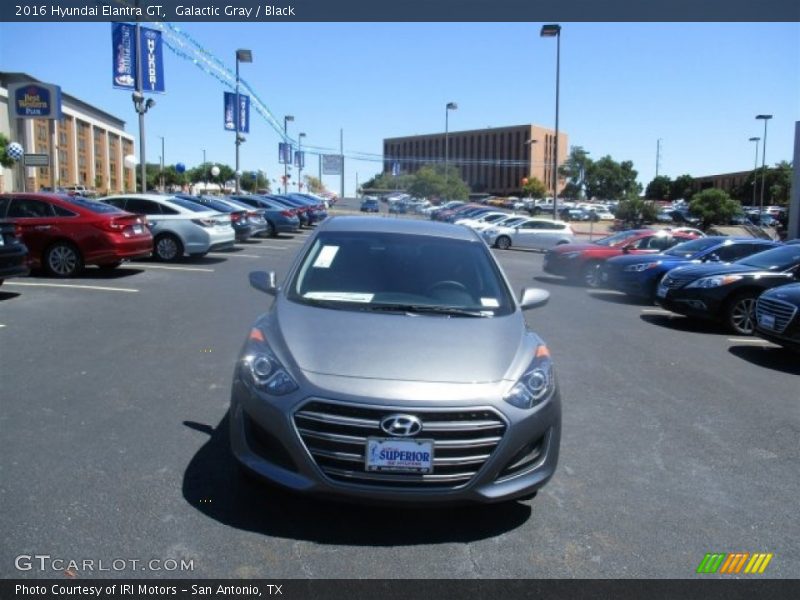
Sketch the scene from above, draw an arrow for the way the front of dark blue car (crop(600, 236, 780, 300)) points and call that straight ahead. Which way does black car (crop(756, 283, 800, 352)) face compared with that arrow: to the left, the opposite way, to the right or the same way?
the same way

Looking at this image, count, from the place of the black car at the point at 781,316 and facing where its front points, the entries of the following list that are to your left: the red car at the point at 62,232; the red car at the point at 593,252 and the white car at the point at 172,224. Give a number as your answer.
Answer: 0

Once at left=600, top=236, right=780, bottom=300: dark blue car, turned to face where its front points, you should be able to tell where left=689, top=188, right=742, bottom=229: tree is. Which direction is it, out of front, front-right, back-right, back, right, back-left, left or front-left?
back-right

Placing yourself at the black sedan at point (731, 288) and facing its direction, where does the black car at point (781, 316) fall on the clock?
the black car at point (781, 316) is roughly at 10 o'clock from the black sedan at point (731, 288).

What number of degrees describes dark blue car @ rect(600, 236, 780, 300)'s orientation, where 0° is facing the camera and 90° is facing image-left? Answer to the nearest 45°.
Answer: approximately 45°

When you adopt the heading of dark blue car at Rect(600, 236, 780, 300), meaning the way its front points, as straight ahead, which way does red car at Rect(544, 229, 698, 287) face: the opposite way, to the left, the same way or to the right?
the same way

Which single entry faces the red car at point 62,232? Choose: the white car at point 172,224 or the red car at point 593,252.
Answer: the red car at point 593,252

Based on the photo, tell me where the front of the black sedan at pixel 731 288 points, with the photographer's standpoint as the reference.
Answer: facing the viewer and to the left of the viewer

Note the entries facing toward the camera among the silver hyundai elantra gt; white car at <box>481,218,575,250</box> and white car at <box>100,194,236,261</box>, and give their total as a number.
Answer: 1

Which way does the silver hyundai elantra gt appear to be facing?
toward the camera

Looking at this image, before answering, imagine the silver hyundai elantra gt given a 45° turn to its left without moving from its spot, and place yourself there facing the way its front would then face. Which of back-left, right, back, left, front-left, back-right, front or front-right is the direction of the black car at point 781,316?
left

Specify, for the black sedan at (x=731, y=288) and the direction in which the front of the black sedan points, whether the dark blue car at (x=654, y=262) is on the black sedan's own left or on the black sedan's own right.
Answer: on the black sedan's own right

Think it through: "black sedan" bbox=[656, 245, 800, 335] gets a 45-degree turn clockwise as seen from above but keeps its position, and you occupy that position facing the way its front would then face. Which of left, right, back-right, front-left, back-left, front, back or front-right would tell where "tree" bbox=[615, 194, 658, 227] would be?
right

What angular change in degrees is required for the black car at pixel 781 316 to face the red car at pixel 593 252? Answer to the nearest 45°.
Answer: approximately 90° to its right

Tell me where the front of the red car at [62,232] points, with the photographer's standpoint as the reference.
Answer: facing away from the viewer and to the left of the viewer

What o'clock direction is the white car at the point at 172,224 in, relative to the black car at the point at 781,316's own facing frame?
The white car is roughly at 2 o'clock from the black car.

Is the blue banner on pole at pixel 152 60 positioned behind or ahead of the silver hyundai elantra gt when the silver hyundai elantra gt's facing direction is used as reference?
behind

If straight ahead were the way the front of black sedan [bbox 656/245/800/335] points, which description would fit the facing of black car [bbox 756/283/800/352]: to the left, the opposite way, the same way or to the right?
the same way
